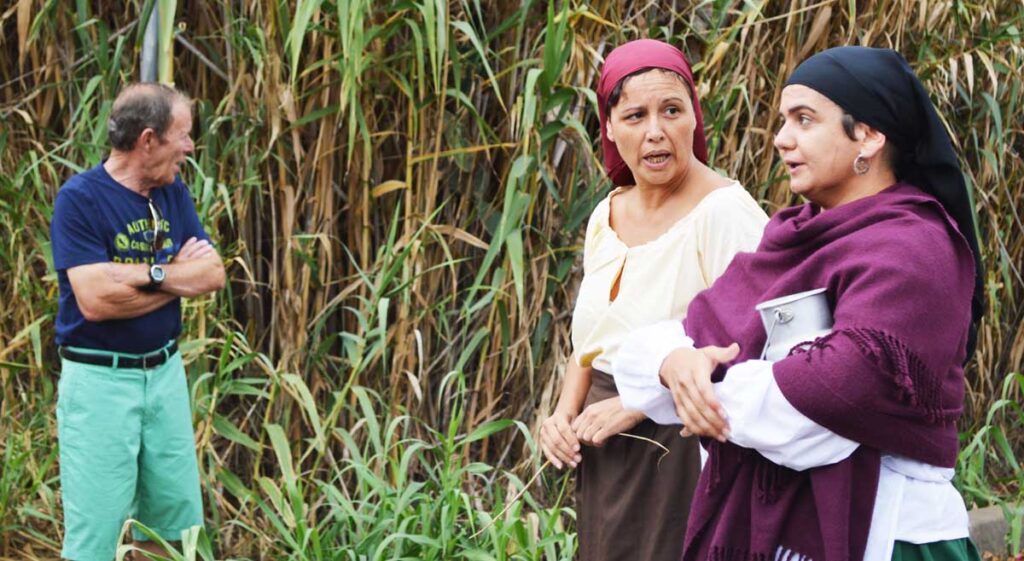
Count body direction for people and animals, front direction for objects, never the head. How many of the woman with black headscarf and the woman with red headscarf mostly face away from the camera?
0

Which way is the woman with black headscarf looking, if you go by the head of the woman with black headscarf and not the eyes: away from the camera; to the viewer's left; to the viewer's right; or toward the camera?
to the viewer's left

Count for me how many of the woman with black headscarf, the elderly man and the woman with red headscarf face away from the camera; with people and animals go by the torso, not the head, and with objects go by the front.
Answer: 0

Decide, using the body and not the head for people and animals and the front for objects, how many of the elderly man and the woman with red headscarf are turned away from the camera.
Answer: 0

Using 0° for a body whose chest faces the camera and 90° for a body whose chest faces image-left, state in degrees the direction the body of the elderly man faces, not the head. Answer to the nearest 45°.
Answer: approximately 315°

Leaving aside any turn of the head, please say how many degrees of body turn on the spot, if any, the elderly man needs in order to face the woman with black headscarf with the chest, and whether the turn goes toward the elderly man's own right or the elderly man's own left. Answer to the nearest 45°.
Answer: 0° — they already face them

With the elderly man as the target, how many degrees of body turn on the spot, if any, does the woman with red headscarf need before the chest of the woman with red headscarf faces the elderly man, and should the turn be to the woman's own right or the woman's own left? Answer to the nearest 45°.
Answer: approximately 90° to the woman's own right

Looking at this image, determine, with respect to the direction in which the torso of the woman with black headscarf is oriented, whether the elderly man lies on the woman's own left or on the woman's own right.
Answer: on the woman's own right

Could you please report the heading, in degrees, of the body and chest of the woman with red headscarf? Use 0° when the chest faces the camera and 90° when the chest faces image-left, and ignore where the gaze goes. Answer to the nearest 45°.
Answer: approximately 45°
